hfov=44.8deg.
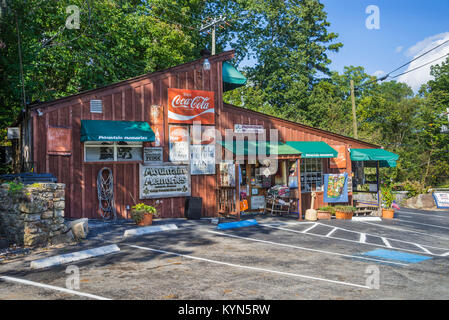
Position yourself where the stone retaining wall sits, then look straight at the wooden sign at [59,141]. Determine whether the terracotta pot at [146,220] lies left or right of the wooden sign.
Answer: right

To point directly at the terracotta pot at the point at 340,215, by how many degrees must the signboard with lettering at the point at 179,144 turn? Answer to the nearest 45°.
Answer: approximately 90° to its left

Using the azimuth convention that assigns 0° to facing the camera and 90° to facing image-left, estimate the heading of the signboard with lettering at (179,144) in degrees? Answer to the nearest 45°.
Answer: approximately 0°

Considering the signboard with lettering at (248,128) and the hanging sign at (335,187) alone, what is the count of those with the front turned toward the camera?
2

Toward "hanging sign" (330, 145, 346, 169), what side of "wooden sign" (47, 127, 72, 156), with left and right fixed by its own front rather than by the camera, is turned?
left

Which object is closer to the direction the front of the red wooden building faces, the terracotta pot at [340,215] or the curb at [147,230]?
the curb

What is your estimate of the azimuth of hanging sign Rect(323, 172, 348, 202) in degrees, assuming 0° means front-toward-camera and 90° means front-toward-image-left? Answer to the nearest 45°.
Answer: approximately 0°
